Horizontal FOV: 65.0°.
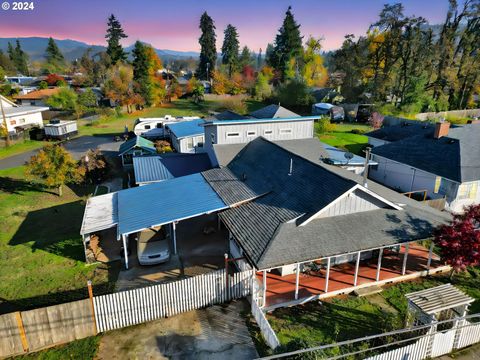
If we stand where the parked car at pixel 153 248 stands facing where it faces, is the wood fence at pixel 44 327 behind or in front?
in front

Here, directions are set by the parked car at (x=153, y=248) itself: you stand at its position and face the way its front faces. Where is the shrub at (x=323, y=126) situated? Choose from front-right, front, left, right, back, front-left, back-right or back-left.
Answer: back-left

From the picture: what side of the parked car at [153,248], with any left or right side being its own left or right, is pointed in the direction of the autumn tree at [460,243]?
left

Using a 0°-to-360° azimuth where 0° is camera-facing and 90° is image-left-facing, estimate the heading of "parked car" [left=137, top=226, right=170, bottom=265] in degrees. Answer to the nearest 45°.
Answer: approximately 0°

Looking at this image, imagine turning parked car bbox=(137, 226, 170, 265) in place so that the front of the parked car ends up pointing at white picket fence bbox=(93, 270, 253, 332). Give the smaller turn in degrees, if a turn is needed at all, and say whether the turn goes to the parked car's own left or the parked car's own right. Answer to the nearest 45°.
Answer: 0° — it already faces it

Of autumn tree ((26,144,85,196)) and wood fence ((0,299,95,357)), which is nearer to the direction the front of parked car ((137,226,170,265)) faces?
the wood fence

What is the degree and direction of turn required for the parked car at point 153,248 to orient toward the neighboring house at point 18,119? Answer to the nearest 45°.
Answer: approximately 135° to its right
